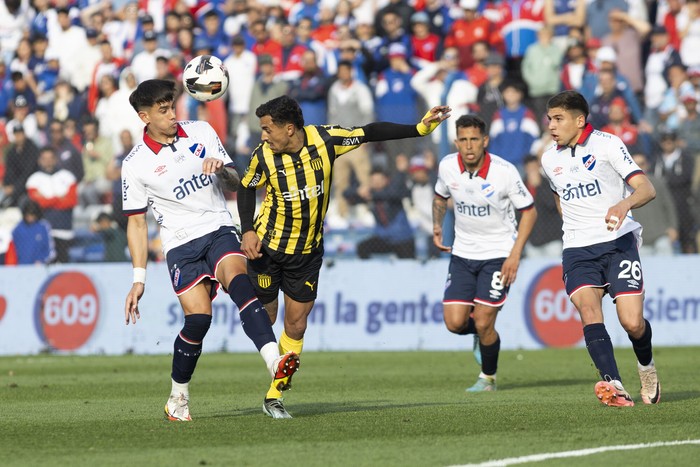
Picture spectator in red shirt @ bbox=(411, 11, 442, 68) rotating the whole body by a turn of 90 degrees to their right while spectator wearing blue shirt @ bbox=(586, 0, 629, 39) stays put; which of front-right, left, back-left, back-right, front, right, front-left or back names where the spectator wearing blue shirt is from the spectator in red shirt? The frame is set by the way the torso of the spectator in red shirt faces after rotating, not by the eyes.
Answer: back

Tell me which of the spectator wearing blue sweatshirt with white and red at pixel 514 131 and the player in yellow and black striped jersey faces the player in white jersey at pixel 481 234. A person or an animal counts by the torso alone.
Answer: the spectator wearing blue sweatshirt with white and red

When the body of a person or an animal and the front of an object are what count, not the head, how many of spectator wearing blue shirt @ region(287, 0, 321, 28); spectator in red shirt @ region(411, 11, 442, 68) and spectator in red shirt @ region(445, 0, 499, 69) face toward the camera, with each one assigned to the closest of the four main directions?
3

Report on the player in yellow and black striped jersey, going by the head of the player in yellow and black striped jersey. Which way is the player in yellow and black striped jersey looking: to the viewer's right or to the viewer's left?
to the viewer's left

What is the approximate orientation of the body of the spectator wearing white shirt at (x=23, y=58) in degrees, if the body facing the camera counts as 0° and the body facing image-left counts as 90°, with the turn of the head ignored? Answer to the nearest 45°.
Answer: approximately 0°

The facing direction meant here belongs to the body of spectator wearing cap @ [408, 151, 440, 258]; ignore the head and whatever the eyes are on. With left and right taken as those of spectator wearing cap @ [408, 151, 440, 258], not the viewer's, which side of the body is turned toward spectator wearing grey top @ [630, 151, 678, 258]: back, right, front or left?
left

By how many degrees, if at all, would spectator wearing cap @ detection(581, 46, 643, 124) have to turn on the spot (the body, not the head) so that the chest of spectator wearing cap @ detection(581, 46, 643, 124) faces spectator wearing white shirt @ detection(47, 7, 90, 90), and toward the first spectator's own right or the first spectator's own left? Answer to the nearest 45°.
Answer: approximately 90° to the first spectator's own right

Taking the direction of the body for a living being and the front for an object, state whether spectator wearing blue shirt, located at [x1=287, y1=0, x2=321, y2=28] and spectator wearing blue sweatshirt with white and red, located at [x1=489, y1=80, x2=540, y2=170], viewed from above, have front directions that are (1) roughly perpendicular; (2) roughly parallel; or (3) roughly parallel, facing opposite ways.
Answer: roughly parallel

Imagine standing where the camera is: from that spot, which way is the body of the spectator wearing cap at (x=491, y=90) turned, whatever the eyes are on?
toward the camera

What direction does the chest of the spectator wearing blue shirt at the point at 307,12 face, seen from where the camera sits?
toward the camera

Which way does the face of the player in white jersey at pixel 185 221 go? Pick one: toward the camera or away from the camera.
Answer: toward the camera

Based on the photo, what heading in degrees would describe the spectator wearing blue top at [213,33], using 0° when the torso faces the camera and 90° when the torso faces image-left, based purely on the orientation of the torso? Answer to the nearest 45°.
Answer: approximately 0°

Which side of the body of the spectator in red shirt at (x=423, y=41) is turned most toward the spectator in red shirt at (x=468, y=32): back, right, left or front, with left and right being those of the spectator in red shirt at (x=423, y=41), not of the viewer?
left

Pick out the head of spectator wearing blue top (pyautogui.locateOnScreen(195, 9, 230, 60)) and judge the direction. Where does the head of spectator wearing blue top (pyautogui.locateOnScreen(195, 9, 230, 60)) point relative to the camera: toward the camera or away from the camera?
toward the camera
